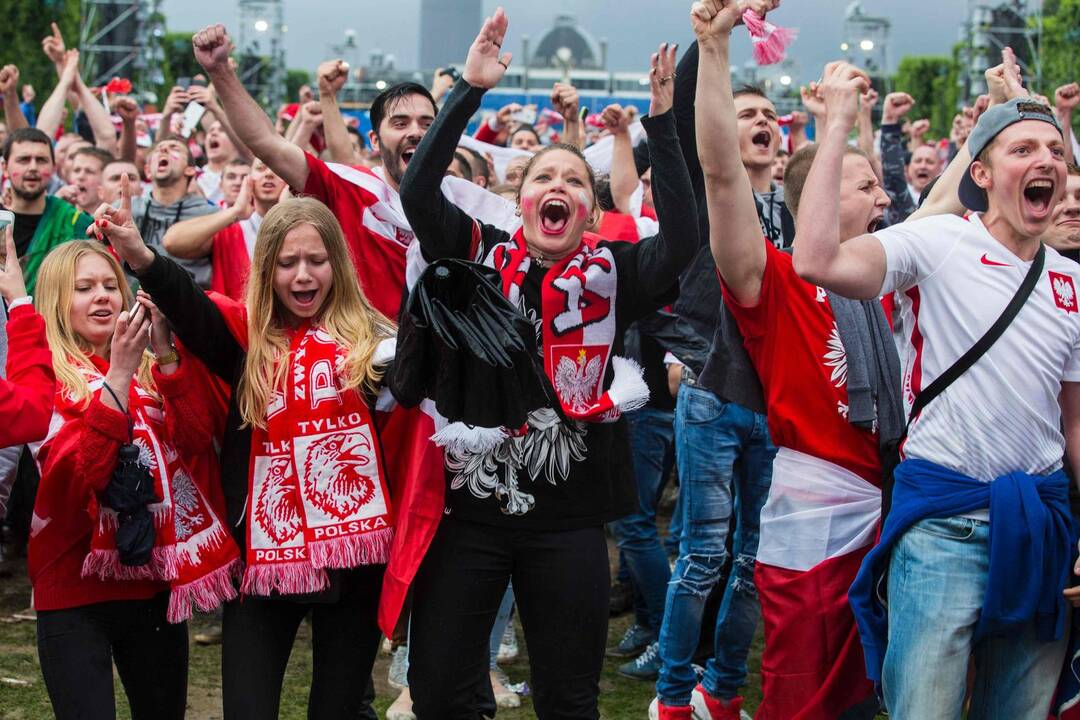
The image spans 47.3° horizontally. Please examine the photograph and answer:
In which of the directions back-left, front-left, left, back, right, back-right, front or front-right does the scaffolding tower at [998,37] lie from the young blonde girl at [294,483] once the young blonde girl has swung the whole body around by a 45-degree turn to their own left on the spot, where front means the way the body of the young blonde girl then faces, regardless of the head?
left

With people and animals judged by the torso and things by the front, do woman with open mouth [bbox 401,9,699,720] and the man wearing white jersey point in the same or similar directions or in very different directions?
same or similar directions

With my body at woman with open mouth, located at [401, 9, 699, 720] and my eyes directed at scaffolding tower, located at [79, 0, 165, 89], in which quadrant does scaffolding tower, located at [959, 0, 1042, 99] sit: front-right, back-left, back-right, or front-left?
front-right

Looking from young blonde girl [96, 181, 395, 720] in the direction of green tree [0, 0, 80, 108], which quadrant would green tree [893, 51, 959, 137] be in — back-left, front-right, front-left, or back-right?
front-right

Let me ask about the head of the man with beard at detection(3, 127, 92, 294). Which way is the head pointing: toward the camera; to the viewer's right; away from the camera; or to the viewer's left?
toward the camera

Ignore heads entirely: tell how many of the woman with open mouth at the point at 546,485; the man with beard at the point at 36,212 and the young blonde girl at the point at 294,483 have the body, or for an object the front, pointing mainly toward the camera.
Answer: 3

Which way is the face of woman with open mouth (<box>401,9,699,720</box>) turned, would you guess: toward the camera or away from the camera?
toward the camera

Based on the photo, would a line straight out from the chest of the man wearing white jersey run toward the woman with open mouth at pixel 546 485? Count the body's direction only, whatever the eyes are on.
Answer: no

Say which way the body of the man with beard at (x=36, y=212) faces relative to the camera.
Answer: toward the camera

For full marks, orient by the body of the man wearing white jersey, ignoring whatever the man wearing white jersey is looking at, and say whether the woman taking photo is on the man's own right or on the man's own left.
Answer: on the man's own right

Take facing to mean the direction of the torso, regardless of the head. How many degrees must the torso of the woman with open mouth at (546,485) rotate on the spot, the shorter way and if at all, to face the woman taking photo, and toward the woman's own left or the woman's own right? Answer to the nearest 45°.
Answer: approximately 90° to the woman's own right

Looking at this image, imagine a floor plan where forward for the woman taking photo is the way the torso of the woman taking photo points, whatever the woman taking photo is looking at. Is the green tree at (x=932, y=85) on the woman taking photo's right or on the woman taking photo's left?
on the woman taking photo's left

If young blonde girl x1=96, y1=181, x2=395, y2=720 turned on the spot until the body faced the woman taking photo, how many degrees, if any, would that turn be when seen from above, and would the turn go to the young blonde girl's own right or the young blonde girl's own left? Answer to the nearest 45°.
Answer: approximately 90° to the young blonde girl's own right

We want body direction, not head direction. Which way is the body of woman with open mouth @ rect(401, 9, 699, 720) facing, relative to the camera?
toward the camera

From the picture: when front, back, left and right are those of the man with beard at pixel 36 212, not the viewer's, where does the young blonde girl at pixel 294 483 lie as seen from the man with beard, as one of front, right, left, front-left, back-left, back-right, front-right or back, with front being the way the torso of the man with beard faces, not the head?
front

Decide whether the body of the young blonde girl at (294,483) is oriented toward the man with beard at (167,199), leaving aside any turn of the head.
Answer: no

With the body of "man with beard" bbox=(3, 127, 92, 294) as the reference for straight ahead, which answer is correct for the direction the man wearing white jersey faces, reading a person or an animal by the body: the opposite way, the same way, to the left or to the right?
the same way

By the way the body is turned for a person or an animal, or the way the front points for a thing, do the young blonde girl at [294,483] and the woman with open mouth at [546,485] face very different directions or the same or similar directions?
same or similar directions

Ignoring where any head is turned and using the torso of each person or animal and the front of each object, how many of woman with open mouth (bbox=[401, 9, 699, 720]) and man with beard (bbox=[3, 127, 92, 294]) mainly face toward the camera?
2

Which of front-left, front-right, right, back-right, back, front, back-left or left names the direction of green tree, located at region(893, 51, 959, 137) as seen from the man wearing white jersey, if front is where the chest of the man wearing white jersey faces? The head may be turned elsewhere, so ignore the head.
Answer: back-left
